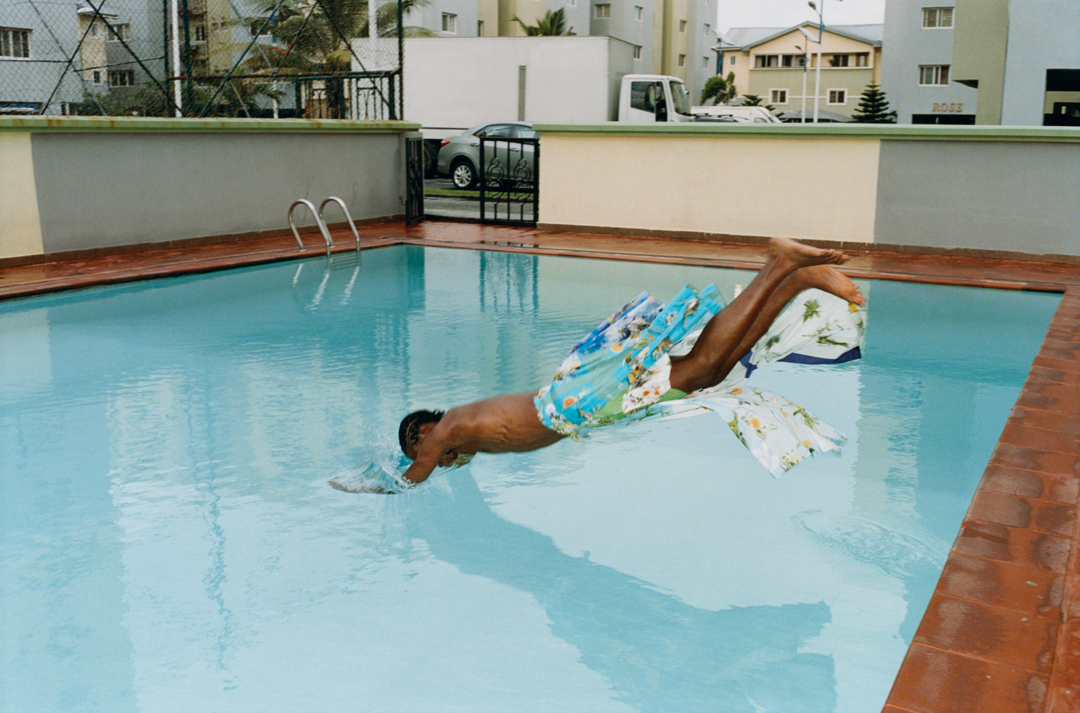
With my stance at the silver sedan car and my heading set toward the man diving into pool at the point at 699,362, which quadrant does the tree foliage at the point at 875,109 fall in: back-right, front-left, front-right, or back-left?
back-left

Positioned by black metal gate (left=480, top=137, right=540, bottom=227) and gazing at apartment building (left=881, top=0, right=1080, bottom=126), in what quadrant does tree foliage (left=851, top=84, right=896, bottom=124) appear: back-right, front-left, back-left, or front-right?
front-left

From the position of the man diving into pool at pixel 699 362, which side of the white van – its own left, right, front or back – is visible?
right

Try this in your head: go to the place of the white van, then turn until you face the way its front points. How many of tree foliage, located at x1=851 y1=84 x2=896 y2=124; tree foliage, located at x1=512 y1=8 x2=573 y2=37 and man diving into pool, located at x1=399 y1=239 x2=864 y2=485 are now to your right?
1

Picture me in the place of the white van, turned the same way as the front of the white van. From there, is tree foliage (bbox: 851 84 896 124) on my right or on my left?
on my left

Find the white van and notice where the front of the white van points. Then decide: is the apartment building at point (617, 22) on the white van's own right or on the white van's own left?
on the white van's own left

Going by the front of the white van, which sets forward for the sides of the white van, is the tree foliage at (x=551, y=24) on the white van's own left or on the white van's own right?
on the white van's own left

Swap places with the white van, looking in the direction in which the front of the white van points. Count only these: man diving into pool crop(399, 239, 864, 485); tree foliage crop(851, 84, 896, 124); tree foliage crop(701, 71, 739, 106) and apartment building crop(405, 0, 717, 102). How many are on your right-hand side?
1
